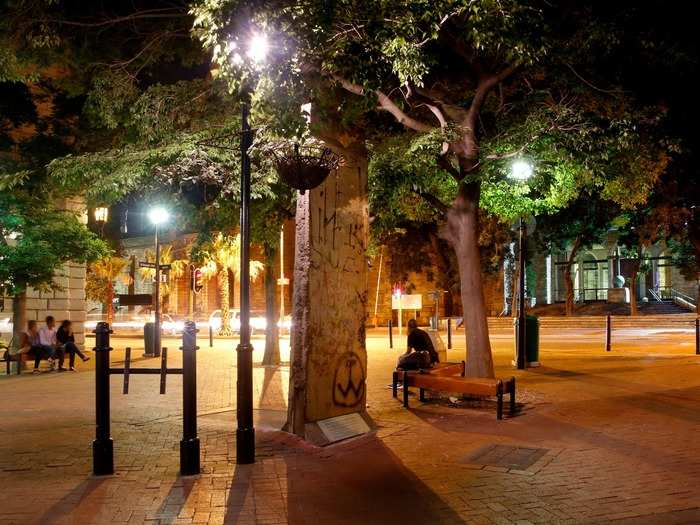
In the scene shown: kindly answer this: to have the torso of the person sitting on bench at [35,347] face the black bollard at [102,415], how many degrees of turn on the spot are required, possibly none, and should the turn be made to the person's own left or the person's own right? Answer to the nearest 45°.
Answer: approximately 45° to the person's own right

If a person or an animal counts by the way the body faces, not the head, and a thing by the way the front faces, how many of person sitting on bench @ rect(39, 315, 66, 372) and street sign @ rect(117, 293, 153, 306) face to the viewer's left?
0

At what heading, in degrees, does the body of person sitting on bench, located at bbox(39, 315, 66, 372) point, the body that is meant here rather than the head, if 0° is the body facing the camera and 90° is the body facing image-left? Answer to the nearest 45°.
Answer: approximately 315°

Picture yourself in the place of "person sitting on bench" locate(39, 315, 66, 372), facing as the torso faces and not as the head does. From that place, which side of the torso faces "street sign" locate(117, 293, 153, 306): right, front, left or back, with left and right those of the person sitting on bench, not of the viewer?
left

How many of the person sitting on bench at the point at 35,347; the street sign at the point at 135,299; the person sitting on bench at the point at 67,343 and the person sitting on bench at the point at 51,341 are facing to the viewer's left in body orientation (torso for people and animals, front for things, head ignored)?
0

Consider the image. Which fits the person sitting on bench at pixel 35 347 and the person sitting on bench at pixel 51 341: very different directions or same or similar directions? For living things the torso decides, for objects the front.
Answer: same or similar directions

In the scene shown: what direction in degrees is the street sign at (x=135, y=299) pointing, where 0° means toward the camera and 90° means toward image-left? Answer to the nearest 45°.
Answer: approximately 0°

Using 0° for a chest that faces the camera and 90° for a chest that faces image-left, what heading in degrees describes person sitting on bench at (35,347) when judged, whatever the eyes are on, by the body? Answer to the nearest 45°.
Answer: approximately 315°
